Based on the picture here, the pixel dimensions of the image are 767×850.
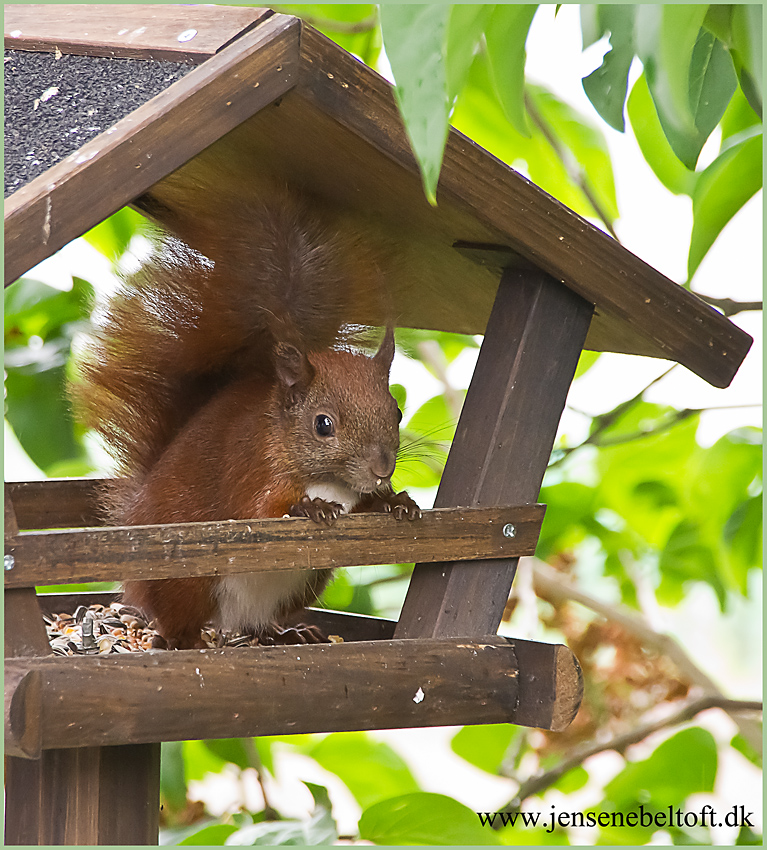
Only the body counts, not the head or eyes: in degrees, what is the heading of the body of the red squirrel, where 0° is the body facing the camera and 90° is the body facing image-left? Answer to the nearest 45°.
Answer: approximately 315°

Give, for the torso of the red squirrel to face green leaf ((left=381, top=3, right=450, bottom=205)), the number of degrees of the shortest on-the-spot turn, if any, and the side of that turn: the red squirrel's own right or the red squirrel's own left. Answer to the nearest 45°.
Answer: approximately 45° to the red squirrel's own right
